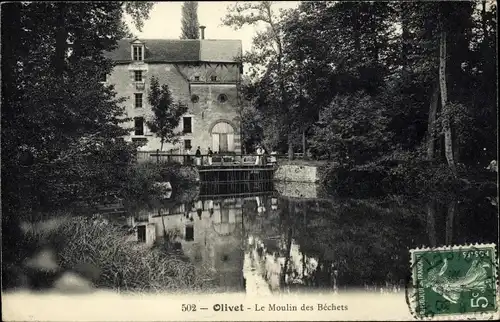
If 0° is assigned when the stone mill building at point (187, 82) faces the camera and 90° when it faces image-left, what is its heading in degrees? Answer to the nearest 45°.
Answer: approximately 0°

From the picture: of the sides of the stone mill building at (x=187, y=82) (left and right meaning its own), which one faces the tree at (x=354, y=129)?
left
